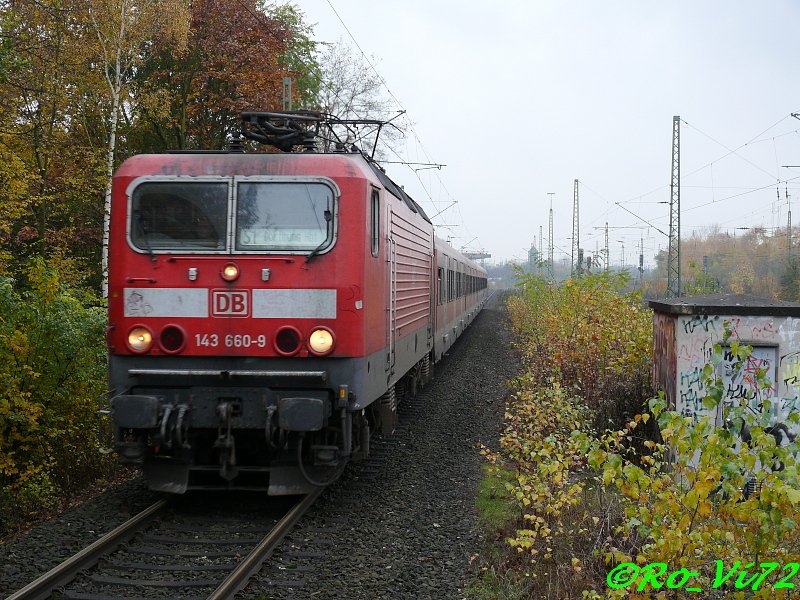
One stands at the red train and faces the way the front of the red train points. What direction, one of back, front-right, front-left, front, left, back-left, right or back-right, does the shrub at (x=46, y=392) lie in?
front-right

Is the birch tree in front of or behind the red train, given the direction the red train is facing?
behind

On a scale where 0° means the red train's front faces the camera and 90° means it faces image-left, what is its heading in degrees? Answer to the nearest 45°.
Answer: approximately 0°
